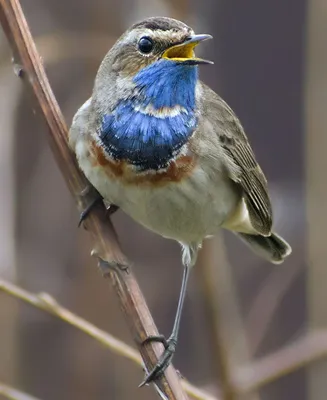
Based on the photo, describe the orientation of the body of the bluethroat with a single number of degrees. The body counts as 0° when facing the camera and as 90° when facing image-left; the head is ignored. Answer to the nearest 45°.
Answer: approximately 45°

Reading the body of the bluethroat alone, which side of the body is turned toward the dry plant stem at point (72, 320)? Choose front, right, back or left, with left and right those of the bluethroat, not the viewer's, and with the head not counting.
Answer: right
